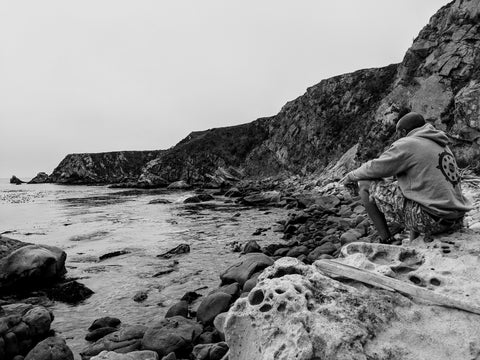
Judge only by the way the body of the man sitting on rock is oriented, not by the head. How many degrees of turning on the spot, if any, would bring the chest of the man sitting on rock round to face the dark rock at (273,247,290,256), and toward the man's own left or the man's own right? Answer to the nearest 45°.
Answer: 0° — they already face it

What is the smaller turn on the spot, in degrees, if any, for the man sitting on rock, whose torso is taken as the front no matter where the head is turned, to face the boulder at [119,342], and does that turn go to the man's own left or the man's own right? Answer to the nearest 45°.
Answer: approximately 45° to the man's own left

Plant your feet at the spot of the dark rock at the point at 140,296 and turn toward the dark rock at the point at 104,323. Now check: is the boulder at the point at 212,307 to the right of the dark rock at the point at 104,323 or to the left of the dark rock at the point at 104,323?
left

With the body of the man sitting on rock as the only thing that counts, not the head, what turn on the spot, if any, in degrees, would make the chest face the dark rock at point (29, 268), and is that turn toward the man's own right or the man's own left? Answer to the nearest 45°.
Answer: approximately 45° to the man's own left

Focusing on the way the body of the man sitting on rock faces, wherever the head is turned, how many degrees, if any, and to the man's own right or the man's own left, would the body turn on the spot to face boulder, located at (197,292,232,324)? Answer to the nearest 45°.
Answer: approximately 45° to the man's own left

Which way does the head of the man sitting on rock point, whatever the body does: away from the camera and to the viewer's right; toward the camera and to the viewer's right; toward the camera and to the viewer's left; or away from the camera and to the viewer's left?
away from the camera and to the viewer's left

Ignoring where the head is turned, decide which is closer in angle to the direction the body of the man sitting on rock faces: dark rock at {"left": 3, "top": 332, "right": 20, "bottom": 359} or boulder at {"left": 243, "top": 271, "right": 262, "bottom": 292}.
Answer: the boulder

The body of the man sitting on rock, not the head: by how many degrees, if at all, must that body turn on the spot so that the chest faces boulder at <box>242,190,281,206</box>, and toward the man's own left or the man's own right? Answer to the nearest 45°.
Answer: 0° — they already face it

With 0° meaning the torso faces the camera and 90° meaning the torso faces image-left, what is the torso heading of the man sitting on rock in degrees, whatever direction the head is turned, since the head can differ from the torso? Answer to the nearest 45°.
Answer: approximately 135°

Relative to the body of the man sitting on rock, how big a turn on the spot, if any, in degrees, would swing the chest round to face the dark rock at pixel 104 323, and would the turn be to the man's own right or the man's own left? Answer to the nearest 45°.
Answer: approximately 45° to the man's own left

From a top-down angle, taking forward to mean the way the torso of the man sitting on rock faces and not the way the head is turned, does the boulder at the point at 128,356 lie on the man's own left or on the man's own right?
on the man's own left

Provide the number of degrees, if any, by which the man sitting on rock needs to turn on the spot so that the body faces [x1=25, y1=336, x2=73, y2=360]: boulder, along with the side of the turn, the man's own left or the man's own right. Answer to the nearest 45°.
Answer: approximately 45° to the man's own left
